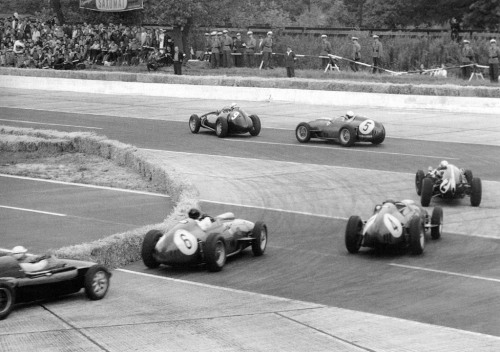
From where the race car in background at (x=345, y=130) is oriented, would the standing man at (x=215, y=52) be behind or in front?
in front

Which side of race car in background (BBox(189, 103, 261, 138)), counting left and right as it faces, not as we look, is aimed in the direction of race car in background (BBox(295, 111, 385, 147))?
back

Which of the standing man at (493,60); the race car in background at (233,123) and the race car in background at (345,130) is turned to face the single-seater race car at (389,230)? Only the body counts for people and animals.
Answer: the standing man

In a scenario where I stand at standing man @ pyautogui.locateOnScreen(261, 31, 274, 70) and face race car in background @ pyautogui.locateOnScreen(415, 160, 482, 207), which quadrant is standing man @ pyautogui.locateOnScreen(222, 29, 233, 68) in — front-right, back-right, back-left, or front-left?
back-right

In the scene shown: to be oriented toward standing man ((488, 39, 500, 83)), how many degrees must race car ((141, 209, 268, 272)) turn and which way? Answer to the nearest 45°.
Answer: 0° — it already faces them

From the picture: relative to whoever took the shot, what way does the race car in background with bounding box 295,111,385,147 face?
facing away from the viewer and to the left of the viewer

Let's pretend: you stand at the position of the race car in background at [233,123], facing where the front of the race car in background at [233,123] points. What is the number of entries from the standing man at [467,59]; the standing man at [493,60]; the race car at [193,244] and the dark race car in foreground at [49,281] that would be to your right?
2

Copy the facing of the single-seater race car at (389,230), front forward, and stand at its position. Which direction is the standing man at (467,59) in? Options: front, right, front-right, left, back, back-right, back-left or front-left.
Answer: front-left

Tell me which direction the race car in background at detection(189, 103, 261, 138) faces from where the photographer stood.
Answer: facing away from the viewer and to the left of the viewer

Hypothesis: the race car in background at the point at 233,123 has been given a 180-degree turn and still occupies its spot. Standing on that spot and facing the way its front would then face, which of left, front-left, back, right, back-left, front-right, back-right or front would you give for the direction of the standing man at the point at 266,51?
back-left

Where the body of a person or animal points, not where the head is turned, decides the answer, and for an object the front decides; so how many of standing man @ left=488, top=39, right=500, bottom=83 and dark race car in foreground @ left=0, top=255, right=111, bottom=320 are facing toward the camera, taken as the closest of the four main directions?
1

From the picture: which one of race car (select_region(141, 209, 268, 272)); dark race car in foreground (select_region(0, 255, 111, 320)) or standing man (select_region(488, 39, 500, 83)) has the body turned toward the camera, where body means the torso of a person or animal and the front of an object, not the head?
the standing man

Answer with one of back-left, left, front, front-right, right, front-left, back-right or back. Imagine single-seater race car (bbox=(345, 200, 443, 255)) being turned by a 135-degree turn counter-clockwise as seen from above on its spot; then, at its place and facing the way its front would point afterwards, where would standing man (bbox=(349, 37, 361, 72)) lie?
right

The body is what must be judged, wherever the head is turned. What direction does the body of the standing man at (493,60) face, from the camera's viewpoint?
toward the camera

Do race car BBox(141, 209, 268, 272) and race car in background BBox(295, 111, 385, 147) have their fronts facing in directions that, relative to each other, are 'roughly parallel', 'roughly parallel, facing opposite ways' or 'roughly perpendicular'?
roughly perpendicular
